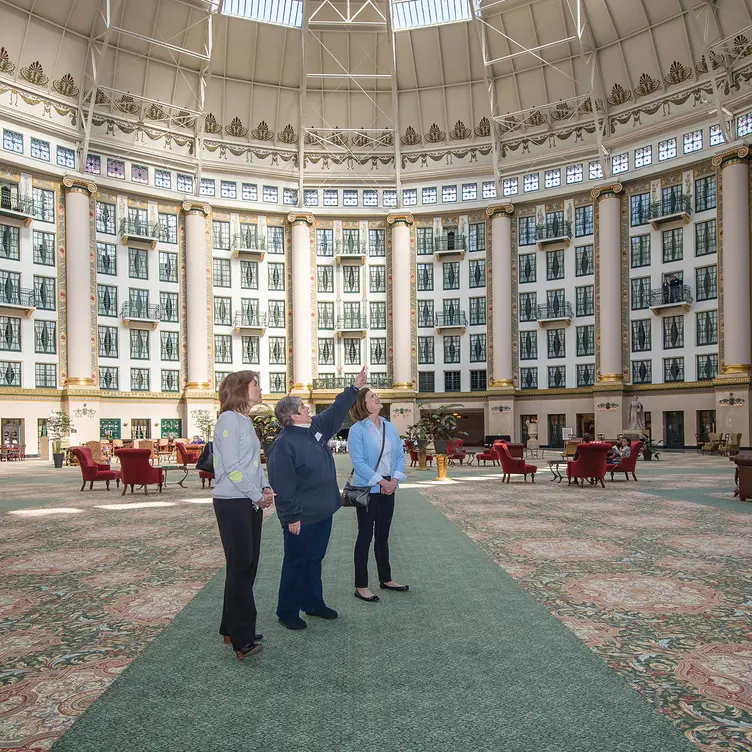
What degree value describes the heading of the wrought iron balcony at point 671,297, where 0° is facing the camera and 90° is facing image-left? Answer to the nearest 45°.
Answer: approximately 45°

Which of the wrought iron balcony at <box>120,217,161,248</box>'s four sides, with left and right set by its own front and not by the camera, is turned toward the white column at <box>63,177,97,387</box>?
right

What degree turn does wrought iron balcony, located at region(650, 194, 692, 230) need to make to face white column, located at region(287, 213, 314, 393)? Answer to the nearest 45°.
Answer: approximately 45° to its right

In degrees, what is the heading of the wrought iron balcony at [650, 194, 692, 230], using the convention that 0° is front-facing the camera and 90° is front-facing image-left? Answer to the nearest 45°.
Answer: approximately 45°

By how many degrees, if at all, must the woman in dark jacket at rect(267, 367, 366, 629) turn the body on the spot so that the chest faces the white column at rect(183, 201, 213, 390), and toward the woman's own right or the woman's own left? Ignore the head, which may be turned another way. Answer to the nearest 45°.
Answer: approximately 135° to the woman's own left
